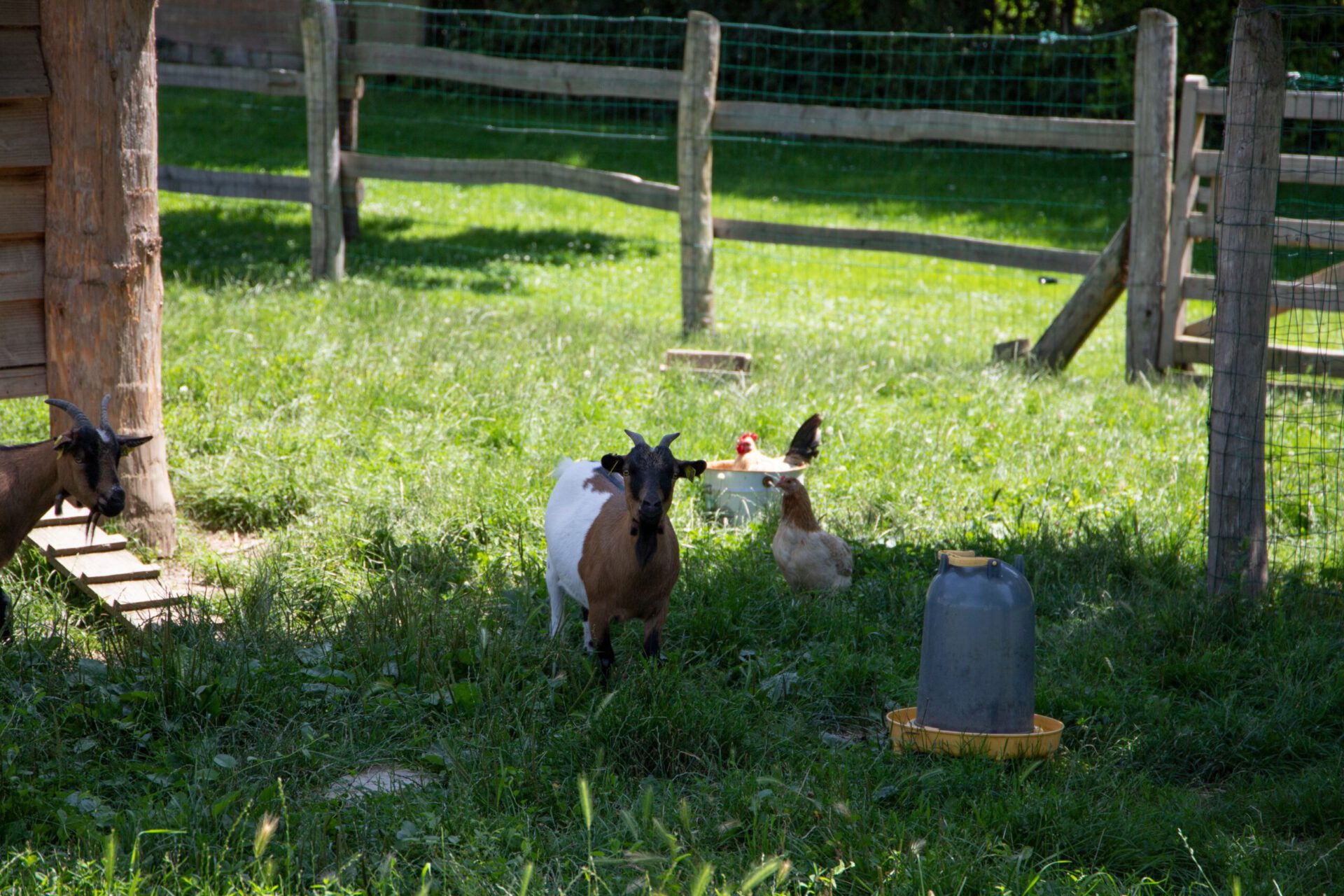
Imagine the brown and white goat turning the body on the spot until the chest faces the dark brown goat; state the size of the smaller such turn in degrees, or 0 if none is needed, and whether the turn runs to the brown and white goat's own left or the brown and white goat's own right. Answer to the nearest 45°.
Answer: approximately 135° to the brown and white goat's own right

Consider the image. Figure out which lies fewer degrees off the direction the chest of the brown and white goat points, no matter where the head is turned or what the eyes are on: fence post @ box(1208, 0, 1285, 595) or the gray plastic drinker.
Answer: the gray plastic drinker

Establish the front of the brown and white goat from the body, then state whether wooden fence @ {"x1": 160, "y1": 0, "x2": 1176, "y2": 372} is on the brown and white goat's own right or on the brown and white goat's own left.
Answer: on the brown and white goat's own left

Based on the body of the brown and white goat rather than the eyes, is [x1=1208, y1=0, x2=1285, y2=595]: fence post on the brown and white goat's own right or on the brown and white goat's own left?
on the brown and white goat's own left

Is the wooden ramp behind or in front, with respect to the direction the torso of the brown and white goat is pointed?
behind

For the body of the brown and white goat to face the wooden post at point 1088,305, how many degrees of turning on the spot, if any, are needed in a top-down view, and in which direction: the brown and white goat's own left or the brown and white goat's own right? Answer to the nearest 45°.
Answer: approximately 90° to the brown and white goat's own left

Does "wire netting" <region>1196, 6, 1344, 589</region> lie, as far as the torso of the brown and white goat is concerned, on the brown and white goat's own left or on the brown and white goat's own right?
on the brown and white goat's own left

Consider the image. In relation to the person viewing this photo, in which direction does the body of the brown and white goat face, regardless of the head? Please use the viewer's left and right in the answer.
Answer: facing the viewer and to the right of the viewer
